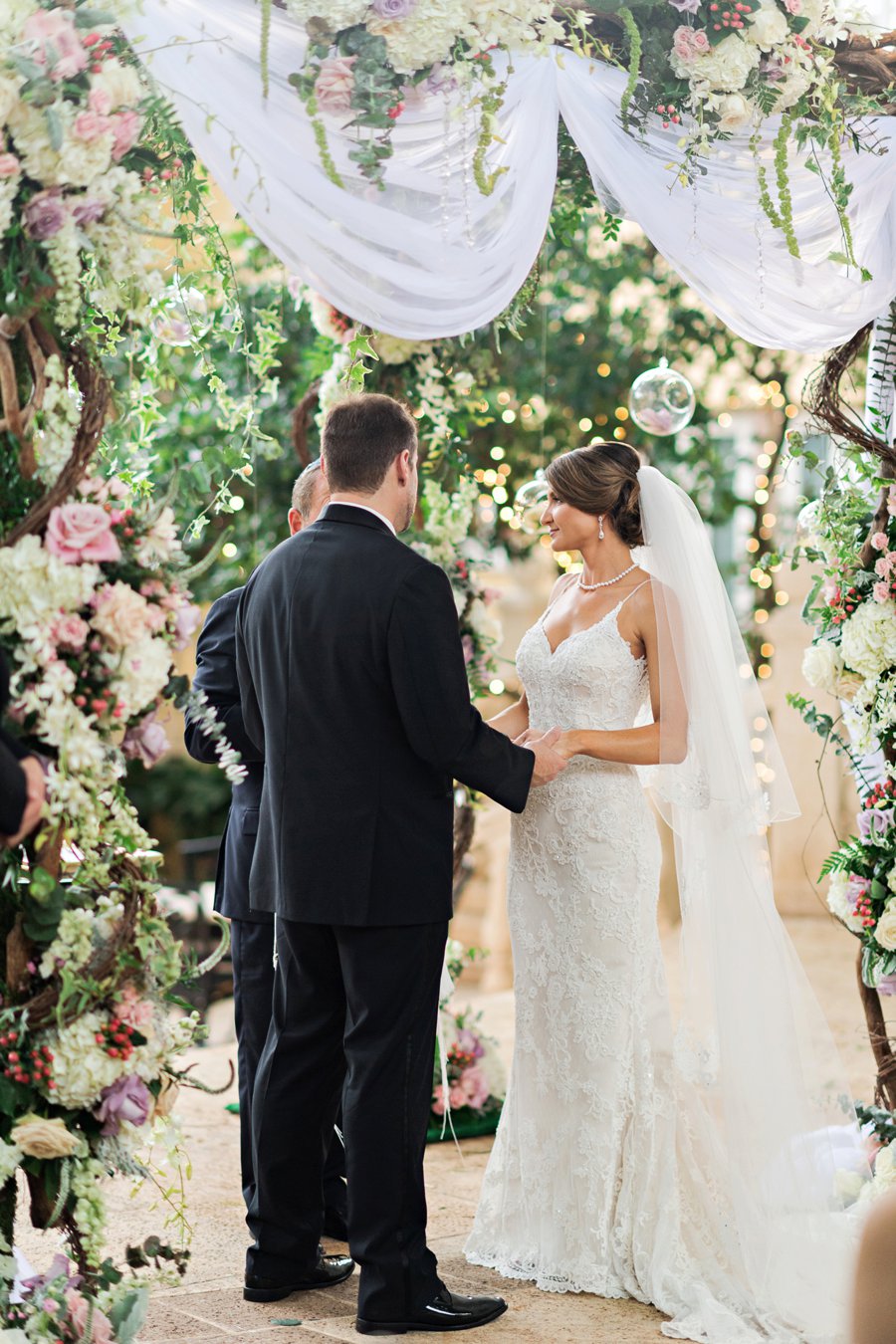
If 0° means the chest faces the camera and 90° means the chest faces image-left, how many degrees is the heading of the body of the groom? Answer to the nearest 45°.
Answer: approximately 225°

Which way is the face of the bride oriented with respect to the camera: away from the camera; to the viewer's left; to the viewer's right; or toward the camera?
to the viewer's left

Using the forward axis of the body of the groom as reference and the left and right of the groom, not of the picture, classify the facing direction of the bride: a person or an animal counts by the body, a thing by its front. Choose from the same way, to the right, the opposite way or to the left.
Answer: the opposite way

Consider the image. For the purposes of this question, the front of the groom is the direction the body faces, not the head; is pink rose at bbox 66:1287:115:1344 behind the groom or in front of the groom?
behind

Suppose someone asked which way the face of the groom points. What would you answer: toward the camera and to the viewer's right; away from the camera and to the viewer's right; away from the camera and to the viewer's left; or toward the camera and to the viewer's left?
away from the camera and to the viewer's right

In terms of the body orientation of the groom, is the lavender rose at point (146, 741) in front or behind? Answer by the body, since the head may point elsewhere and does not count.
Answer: behind
